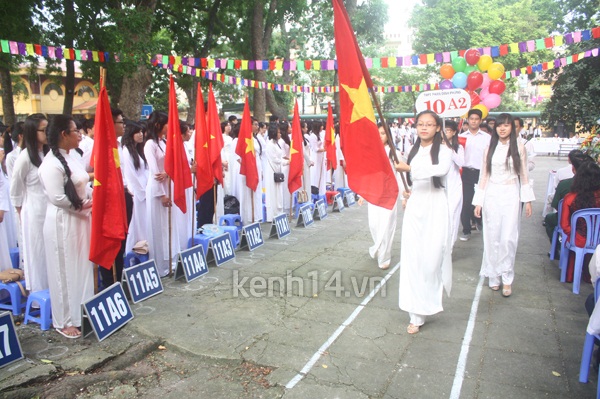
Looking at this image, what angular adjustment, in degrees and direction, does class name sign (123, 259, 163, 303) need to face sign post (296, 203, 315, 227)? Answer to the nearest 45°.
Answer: approximately 90° to its left

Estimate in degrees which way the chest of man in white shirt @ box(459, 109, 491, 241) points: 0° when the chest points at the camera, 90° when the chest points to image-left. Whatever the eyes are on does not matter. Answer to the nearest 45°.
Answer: approximately 0°

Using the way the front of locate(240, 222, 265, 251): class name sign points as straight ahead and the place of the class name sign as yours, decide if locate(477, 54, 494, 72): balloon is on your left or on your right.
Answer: on your left

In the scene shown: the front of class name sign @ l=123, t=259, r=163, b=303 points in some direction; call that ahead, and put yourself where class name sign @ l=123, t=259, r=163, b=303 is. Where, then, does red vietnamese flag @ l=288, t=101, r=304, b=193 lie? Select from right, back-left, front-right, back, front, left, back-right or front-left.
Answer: left

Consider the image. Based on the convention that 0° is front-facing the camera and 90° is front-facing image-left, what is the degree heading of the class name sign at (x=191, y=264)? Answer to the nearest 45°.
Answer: approximately 315°

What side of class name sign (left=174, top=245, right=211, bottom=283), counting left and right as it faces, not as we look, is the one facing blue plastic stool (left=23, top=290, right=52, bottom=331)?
right

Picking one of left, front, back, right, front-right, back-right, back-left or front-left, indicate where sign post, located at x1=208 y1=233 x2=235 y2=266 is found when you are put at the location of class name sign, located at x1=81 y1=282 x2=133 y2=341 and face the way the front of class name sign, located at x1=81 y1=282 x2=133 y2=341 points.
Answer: left

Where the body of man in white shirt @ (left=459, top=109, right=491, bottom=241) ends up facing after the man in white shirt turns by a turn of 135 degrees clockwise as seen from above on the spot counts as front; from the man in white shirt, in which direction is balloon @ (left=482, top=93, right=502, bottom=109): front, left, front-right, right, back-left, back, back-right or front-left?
front-right

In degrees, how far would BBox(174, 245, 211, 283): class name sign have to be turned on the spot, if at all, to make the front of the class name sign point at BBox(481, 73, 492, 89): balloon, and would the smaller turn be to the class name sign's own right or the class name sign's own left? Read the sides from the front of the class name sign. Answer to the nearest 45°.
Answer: approximately 90° to the class name sign's own left

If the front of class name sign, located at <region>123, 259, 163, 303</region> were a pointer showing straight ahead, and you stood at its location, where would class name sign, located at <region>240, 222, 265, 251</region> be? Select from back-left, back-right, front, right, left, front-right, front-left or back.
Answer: left

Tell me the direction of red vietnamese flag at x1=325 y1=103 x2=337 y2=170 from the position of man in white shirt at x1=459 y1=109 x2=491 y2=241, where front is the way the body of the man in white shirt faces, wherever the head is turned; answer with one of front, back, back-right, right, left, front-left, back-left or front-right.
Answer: back-right

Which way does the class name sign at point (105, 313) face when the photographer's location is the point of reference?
facing the viewer and to the right of the viewer
